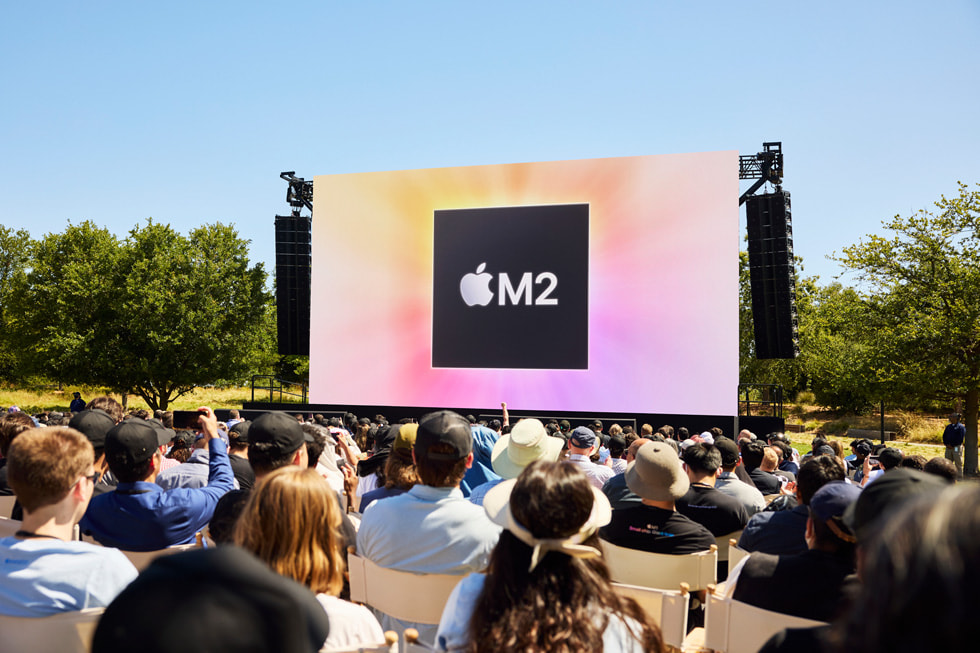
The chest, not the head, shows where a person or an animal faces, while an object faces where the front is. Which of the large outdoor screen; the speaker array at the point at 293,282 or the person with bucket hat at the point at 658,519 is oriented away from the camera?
the person with bucket hat

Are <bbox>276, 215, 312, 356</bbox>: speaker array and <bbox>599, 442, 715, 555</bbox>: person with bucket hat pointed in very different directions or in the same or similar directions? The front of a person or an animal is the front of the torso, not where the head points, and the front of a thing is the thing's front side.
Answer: very different directions

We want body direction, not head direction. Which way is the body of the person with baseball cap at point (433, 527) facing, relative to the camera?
away from the camera

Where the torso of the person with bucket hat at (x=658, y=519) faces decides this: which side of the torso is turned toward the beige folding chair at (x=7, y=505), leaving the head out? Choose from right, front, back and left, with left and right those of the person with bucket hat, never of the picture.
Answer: left

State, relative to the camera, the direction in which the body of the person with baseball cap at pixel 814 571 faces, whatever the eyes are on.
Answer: away from the camera

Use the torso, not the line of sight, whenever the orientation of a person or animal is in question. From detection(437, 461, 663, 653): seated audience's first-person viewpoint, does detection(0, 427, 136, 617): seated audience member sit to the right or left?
on their left

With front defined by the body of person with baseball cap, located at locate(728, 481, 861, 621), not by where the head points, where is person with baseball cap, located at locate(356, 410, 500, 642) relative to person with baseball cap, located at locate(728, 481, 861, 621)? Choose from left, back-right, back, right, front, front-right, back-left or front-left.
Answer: left

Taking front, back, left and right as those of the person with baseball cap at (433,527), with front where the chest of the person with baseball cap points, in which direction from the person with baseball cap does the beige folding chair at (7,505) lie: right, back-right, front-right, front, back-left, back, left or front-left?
front-left

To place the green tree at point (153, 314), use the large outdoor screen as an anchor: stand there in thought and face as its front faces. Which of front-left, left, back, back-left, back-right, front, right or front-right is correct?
back-right

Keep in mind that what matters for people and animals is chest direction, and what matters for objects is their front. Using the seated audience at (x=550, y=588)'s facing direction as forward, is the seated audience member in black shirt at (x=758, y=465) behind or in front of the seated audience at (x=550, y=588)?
in front

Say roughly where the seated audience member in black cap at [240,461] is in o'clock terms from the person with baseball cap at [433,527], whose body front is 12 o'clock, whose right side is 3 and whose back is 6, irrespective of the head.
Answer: The seated audience member in black cap is roughly at 11 o'clock from the person with baseball cap.

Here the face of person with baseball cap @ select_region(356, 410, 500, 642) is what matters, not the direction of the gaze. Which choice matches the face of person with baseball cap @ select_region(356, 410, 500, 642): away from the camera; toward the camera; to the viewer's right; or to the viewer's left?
away from the camera

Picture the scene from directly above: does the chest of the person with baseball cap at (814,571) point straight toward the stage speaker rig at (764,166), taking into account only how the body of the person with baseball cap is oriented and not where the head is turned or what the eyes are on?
yes

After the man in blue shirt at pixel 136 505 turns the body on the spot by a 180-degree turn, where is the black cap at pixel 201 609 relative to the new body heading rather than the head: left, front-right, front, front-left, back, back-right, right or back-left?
front-left

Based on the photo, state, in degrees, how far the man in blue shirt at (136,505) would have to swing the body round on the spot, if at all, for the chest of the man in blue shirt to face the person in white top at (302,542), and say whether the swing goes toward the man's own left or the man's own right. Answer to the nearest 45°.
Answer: approximately 135° to the man's own right

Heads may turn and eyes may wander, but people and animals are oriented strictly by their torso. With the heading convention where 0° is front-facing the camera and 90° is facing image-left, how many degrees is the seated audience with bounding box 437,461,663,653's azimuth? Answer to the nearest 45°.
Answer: approximately 180°

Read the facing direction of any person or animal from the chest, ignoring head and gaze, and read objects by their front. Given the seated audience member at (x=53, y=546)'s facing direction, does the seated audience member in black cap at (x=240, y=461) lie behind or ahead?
ahead

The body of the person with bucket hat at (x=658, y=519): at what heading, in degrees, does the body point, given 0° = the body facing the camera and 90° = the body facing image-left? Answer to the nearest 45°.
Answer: approximately 180°
